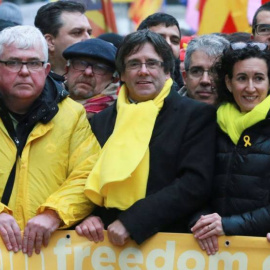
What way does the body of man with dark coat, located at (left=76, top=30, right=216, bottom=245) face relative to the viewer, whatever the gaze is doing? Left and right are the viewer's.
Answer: facing the viewer and to the left of the viewer

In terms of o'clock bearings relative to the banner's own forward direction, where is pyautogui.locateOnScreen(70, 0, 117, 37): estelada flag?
The estelada flag is roughly at 6 o'clock from the banner.

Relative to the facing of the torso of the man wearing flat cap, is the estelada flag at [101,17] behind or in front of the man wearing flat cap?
behind

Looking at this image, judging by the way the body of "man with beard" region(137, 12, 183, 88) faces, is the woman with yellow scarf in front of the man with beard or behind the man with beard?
in front

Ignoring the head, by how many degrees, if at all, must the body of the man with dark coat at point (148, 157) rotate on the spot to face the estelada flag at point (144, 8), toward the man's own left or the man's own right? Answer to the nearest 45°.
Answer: approximately 135° to the man's own right

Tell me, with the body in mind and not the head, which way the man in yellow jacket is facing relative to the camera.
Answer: toward the camera

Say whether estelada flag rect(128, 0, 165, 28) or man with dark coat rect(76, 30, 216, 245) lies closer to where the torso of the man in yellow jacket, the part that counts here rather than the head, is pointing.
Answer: the man with dark coat

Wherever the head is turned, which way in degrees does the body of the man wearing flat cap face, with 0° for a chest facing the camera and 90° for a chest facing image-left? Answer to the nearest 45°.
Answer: approximately 45°

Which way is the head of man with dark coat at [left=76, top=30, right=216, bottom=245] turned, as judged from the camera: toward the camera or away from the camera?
toward the camera

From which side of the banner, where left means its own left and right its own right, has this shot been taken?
front

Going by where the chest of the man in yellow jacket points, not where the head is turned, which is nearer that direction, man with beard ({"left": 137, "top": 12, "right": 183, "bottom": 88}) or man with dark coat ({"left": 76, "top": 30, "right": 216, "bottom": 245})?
the man with dark coat

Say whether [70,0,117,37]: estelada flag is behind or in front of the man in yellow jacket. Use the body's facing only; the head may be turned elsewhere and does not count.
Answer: behind

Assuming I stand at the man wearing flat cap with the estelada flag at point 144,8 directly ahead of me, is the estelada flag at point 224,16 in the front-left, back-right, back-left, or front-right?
front-right

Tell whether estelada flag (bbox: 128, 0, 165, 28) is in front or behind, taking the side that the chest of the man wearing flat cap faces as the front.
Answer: behind
